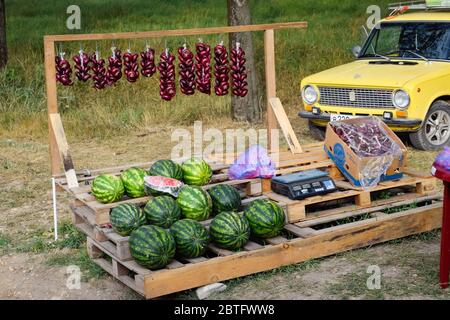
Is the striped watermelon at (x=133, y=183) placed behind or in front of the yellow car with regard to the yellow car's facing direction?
in front

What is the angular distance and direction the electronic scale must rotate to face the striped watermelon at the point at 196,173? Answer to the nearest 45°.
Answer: approximately 135° to its right

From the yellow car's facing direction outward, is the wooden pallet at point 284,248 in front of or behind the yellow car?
in front

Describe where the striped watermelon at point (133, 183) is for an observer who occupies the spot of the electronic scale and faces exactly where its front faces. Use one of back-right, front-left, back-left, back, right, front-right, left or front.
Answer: back-right

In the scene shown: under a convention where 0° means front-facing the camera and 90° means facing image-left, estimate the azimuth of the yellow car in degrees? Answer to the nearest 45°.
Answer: approximately 45°

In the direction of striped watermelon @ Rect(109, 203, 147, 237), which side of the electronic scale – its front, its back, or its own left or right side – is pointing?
right

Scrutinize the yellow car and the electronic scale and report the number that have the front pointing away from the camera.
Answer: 0

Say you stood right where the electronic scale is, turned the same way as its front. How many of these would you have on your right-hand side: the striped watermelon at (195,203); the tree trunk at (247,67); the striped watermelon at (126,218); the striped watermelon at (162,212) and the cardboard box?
3

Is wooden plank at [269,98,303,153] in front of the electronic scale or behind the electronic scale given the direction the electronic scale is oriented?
behind

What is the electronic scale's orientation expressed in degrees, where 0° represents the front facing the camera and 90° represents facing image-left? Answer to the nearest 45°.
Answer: approximately 315°
